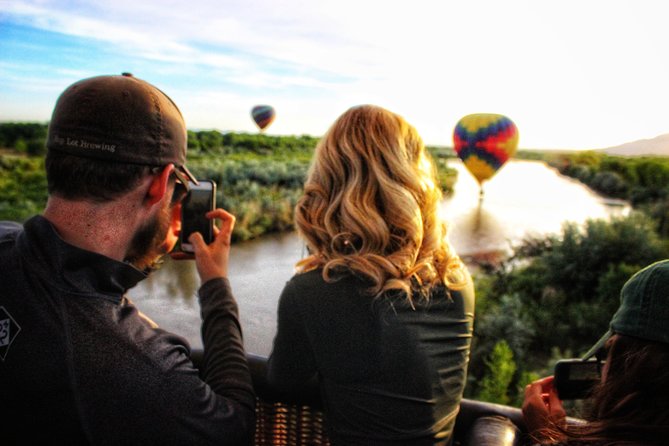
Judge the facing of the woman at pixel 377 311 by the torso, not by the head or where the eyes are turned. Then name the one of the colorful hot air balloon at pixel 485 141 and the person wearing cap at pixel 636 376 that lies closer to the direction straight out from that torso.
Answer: the colorful hot air balloon

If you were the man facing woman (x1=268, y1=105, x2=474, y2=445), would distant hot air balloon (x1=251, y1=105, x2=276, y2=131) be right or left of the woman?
left

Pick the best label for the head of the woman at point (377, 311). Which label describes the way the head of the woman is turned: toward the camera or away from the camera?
away from the camera

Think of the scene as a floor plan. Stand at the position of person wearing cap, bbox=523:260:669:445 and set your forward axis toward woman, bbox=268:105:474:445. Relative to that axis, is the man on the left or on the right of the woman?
left

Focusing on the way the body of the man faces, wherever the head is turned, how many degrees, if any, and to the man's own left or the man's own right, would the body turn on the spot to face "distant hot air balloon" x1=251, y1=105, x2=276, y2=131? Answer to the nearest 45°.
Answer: approximately 45° to the man's own left

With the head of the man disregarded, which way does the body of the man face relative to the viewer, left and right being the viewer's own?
facing away from the viewer and to the right of the viewer

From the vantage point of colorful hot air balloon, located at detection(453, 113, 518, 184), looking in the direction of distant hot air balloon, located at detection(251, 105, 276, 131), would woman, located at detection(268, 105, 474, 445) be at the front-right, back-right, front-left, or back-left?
back-left

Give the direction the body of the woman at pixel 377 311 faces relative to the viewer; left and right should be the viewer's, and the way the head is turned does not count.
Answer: facing away from the viewer

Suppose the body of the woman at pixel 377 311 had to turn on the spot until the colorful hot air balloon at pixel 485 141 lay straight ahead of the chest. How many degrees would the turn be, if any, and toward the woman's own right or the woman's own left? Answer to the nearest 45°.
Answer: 0° — they already face it
